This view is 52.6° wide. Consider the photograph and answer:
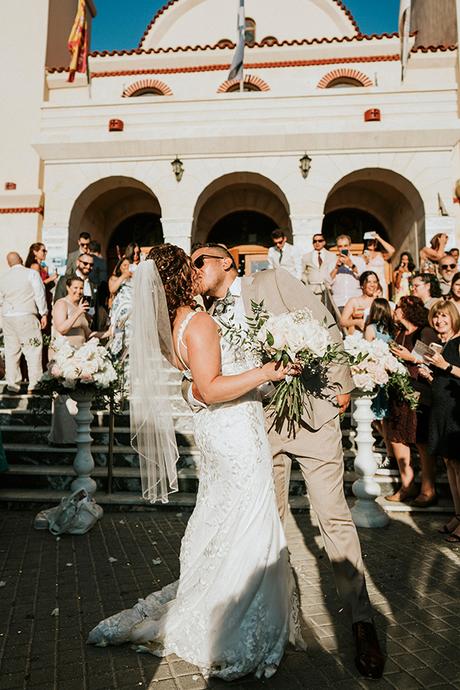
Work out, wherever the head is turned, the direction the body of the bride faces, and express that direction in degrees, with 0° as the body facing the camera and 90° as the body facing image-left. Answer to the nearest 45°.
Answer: approximately 270°

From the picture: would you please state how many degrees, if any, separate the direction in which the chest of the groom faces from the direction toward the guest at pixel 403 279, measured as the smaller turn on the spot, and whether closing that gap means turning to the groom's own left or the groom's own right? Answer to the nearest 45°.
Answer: approximately 135° to the groom's own right

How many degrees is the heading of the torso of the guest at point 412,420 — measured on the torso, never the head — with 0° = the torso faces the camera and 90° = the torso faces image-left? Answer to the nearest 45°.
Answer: approximately 90°

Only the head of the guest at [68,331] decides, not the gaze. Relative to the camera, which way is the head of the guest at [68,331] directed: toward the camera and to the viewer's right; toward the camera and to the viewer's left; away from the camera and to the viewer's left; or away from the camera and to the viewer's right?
toward the camera and to the viewer's right
